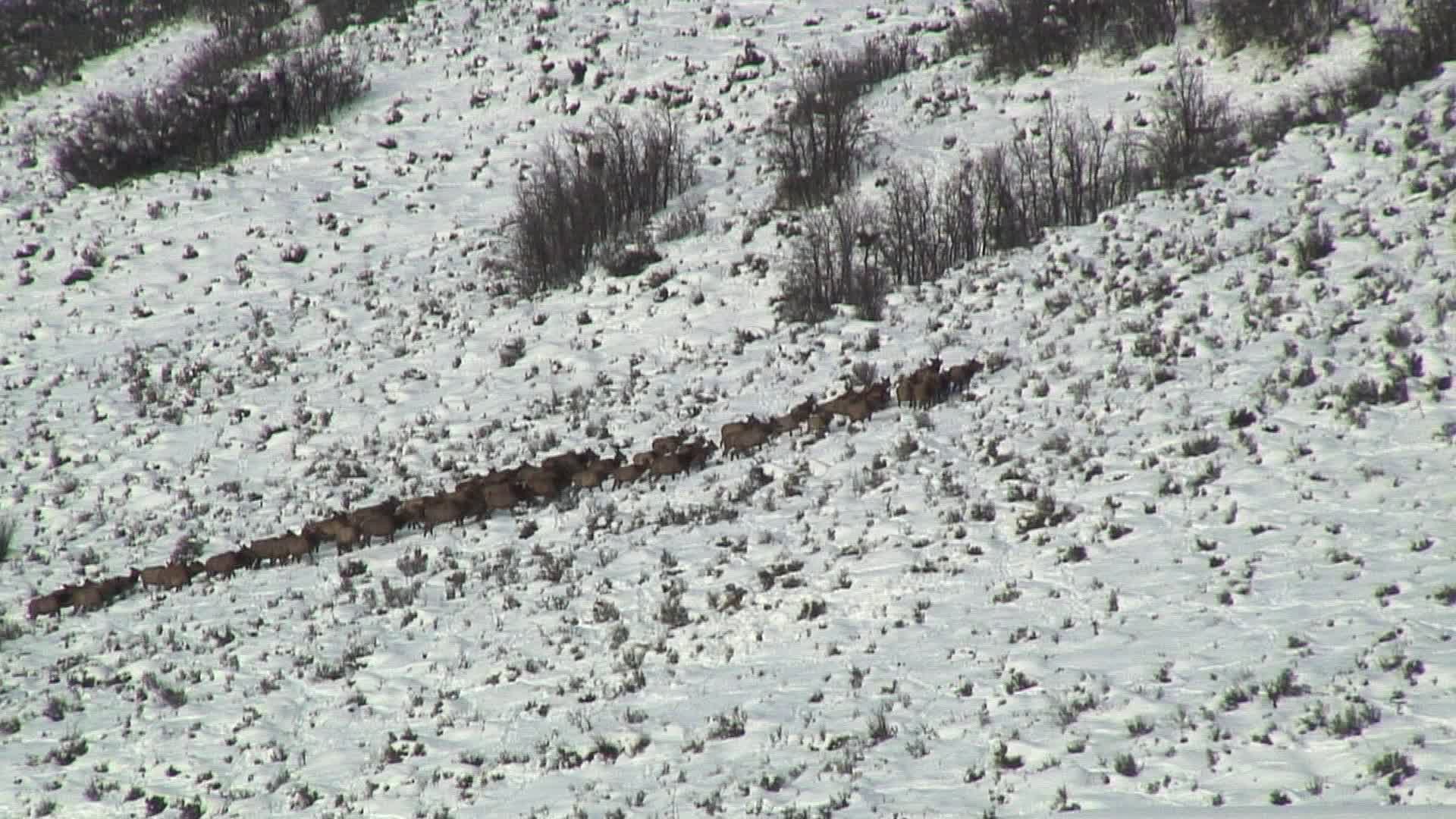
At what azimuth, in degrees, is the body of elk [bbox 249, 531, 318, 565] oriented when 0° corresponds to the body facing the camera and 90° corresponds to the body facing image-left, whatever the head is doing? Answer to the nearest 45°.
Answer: approximately 270°

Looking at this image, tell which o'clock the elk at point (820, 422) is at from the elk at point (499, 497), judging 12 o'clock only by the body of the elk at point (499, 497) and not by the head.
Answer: the elk at point (820, 422) is roughly at 12 o'clock from the elk at point (499, 497).

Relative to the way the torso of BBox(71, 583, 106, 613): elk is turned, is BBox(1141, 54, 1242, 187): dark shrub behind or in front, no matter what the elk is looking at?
in front

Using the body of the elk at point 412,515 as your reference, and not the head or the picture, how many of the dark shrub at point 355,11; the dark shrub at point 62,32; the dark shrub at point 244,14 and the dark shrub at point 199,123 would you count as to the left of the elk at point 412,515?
4

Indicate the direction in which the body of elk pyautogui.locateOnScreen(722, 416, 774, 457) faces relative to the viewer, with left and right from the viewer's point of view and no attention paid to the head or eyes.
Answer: facing to the right of the viewer

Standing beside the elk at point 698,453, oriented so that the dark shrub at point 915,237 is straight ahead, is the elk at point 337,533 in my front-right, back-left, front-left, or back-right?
back-left

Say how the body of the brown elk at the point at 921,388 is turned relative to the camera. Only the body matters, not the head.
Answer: to the viewer's right

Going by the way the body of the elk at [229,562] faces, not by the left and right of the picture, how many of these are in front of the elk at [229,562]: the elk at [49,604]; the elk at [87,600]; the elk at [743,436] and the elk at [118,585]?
1

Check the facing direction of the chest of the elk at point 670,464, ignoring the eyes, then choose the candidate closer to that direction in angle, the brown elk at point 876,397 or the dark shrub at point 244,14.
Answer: the brown elk

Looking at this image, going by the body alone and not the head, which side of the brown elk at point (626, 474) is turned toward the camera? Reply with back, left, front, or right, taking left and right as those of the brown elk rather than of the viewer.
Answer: right

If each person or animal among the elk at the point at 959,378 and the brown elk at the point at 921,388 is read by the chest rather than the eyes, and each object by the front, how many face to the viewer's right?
2

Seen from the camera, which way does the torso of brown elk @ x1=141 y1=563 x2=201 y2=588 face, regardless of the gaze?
to the viewer's right

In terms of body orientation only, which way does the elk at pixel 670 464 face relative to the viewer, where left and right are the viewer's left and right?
facing to the right of the viewer

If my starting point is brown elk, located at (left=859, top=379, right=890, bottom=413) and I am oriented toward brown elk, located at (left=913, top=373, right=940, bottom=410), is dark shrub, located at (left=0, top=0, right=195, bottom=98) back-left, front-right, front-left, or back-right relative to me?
back-left

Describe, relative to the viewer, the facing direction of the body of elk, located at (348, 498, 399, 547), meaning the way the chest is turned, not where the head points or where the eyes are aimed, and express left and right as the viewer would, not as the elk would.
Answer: facing to the right of the viewer

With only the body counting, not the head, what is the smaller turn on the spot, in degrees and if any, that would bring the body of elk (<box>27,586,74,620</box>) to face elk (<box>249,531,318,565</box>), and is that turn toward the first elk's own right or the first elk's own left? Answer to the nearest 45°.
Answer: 0° — it already faces it

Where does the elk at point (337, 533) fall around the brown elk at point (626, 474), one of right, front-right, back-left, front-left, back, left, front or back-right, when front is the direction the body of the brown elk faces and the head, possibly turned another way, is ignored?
back
